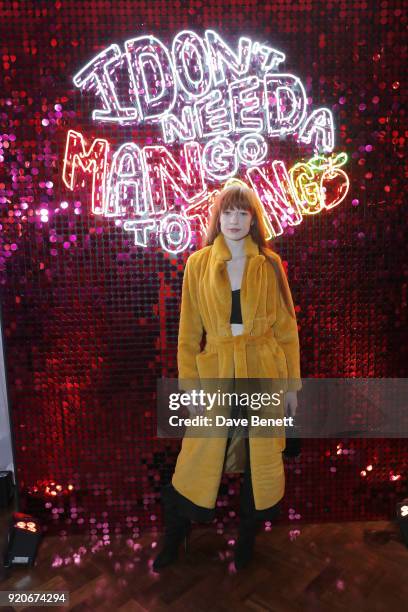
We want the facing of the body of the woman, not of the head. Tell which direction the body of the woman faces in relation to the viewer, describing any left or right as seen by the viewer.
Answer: facing the viewer

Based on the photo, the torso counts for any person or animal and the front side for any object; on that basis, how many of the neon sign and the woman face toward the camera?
2

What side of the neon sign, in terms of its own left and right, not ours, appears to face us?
front
